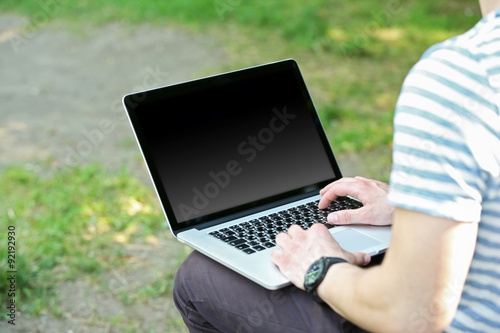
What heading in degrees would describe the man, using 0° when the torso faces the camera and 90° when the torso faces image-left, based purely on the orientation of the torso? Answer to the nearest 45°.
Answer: approximately 135°

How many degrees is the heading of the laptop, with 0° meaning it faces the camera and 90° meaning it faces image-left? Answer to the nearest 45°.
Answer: approximately 315°
